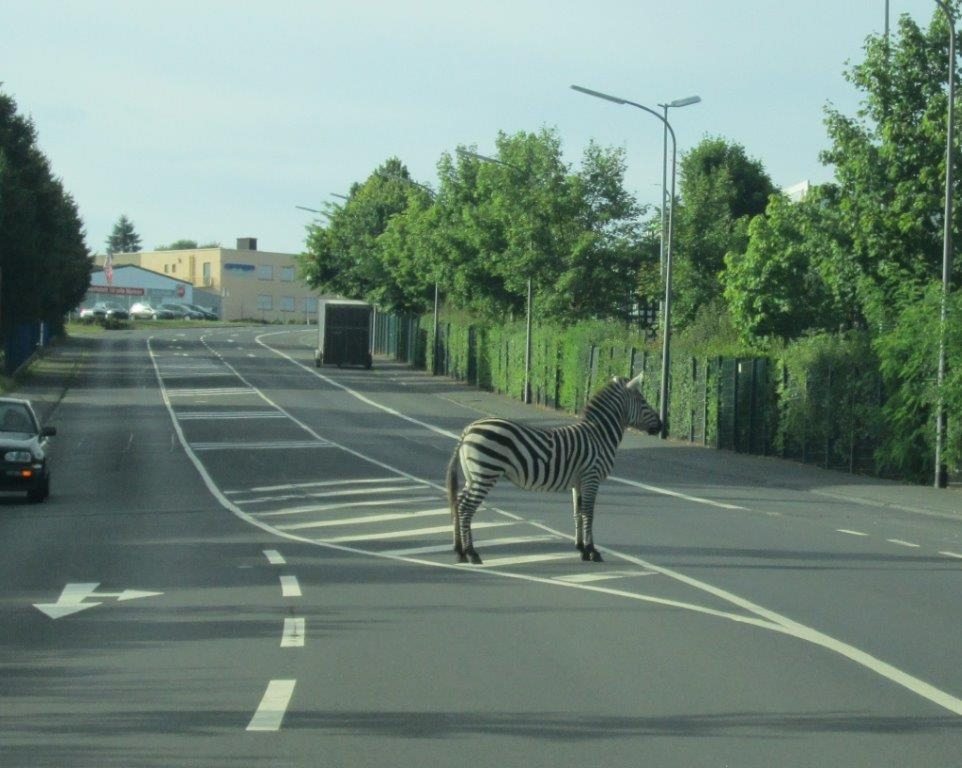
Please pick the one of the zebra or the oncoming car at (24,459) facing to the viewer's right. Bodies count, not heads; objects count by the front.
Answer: the zebra

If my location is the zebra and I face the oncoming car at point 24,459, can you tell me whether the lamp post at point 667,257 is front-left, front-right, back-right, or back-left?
front-right

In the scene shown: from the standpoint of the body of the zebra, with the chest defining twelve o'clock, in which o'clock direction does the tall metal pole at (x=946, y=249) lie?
The tall metal pole is roughly at 10 o'clock from the zebra.

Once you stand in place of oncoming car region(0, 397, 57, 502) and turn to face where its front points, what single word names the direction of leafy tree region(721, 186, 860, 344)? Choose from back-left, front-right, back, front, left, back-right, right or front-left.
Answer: back-left

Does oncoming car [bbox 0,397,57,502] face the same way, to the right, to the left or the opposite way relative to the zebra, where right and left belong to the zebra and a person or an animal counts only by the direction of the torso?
to the right

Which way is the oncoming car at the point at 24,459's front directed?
toward the camera

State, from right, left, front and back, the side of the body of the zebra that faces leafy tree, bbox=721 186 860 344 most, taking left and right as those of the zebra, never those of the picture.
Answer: left

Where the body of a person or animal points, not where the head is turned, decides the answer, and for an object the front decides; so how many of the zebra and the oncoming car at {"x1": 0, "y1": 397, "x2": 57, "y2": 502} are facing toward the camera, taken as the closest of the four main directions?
1

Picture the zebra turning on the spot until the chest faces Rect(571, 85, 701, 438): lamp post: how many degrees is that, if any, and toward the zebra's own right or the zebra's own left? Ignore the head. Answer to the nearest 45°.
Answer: approximately 90° to the zebra's own left

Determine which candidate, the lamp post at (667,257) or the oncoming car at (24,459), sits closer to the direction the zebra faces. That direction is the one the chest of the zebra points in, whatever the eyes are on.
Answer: the lamp post

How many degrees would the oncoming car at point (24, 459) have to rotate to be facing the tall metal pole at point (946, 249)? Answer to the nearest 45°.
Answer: approximately 90° to its left

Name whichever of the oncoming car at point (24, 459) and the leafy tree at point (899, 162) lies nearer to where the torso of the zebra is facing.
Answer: the leafy tree

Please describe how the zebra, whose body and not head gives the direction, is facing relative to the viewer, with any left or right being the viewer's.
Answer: facing to the right of the viewer
